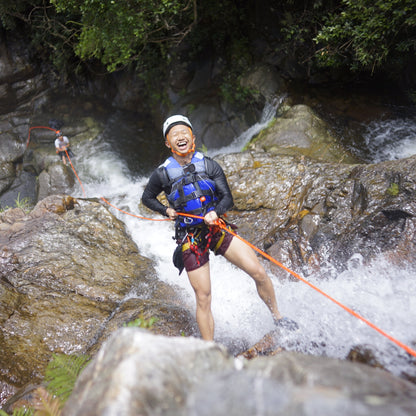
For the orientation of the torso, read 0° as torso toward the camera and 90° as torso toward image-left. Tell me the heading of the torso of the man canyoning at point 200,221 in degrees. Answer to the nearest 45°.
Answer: approximately 0°

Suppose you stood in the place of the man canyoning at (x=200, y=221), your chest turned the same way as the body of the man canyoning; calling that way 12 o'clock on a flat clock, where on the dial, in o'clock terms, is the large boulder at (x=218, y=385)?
The large boulder is roughly at 12 o'clock from the man canyoning.

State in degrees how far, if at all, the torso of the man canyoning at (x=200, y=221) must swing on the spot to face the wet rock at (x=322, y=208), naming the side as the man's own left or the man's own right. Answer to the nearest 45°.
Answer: approximately 135° to the man's own left

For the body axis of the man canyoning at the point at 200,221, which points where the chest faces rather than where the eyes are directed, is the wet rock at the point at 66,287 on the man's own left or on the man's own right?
on the man's own right

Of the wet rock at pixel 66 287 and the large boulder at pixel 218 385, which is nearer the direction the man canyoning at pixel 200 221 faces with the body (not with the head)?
the large boulder
